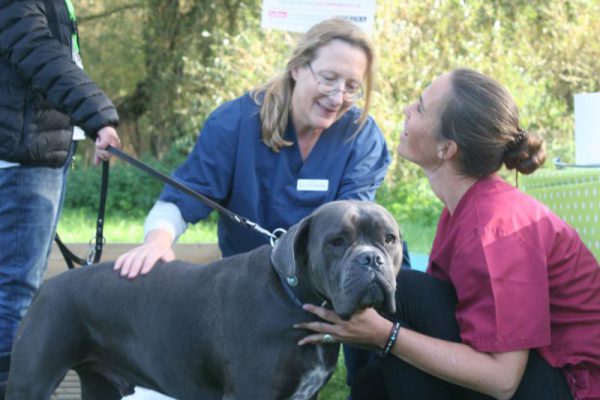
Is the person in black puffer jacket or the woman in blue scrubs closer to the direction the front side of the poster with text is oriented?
the woman in blue scrubs

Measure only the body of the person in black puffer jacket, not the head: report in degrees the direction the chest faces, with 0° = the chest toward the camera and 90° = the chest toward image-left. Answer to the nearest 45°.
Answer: approximately 270°

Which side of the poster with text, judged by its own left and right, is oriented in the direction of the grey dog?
front

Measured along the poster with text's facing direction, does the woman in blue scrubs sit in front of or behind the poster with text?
in front

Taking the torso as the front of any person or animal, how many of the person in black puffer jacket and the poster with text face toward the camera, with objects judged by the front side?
1

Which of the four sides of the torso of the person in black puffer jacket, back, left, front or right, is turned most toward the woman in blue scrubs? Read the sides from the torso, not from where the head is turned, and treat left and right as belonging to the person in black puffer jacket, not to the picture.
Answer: front

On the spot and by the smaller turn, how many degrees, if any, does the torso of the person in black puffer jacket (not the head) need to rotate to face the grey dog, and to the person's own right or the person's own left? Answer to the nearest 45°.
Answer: approximately 45° to the person's own right

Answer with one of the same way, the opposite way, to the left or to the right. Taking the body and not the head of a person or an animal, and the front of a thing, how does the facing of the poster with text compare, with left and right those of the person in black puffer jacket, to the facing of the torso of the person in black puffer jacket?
to the right

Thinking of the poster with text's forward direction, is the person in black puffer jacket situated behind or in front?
in front

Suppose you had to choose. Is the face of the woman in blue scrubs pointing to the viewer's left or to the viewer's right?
to the viewer's right

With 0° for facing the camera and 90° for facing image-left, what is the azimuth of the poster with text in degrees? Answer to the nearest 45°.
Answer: approximately 0°
